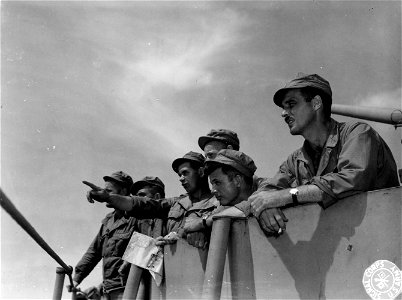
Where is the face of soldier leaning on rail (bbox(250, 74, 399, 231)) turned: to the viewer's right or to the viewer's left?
to the viewer's left

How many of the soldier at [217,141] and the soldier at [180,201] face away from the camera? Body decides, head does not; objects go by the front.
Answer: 0

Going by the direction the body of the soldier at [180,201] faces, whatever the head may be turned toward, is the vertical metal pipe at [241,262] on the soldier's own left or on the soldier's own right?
on the soldier's own left

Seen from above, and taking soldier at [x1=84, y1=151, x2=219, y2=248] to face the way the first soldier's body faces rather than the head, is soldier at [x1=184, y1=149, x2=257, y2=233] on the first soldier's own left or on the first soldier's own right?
on the first soldier's own left
